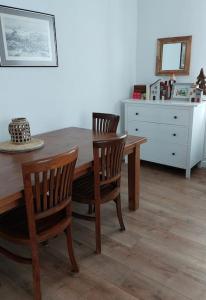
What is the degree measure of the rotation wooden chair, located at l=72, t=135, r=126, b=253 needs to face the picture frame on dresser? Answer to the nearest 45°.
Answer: approximately 90° to its right

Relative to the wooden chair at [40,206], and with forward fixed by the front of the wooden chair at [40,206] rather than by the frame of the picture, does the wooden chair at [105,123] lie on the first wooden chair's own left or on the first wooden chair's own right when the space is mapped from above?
on the first wooden chair's own right

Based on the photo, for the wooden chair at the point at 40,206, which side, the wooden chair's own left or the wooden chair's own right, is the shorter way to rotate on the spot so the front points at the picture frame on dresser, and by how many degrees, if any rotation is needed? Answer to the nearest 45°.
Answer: approximately 90° to the wooden chair's own right

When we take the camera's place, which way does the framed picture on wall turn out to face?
facing the viewer and to the right of the viewer

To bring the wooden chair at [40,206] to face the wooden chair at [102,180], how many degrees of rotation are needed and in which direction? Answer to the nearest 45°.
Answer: approximately 90° to its right

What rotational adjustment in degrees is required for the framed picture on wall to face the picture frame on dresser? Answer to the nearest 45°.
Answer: approximately 45° to its left

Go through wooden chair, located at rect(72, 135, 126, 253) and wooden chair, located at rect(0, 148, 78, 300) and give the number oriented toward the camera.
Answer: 0

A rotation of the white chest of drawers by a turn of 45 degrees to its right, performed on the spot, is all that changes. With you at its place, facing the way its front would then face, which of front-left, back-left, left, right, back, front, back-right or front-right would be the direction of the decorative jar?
front-left

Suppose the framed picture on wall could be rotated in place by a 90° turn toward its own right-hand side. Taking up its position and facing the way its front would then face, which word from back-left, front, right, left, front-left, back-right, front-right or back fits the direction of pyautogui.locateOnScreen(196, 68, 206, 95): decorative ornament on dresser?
back-left

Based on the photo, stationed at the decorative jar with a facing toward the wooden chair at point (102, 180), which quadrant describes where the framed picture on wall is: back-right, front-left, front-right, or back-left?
back-left

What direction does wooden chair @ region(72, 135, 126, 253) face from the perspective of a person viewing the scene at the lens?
facing away from the viewer and to the left of the viewer

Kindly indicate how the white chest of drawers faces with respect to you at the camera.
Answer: facing the viewer and to the left of the viewer

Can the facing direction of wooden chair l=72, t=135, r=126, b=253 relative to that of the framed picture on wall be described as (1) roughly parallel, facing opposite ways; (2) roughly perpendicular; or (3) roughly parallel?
roughly parallel, facing opposite ways

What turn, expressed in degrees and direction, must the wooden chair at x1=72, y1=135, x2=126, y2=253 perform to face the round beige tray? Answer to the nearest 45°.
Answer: approximately 45° to its left
